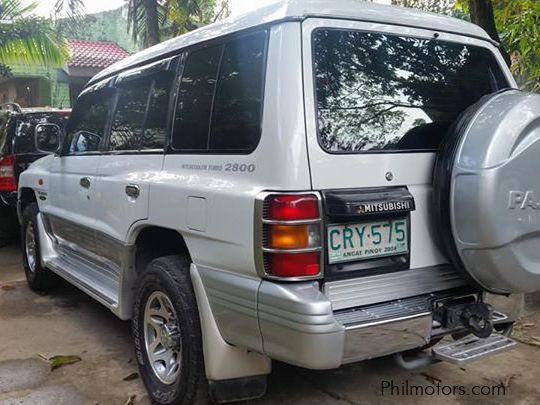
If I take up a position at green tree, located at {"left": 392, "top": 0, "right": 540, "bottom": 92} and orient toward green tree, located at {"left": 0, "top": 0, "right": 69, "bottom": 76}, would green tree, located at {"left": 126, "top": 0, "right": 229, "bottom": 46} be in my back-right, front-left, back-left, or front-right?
front-right

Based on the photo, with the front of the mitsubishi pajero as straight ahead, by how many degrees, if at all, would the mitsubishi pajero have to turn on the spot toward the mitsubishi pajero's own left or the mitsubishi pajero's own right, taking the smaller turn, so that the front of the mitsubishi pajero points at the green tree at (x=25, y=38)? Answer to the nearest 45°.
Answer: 0° — it already faces it

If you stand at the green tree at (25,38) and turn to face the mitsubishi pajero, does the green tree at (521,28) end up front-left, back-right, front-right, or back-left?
front-left

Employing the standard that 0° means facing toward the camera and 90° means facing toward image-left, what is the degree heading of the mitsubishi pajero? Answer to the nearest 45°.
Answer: approximately 135°

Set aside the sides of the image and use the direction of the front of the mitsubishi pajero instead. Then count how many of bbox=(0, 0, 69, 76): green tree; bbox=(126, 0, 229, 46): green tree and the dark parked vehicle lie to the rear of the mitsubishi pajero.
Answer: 0

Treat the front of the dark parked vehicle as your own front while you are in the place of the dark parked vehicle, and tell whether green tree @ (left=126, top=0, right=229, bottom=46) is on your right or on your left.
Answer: on your right

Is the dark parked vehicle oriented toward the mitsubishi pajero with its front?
no

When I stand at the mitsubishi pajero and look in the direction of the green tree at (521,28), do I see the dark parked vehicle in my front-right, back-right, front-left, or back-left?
front-left

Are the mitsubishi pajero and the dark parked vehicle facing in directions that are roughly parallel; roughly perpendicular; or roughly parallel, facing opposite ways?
roughly parallel

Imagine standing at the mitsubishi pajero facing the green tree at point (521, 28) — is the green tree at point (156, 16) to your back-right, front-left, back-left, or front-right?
front-left

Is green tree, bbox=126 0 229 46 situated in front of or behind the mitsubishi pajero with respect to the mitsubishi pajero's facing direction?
in front

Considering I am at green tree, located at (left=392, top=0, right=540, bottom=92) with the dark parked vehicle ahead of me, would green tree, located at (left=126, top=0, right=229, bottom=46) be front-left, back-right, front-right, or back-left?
front-right

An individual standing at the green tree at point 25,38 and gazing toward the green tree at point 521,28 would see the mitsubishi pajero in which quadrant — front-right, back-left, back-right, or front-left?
front-right

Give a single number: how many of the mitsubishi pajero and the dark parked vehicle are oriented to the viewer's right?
0
